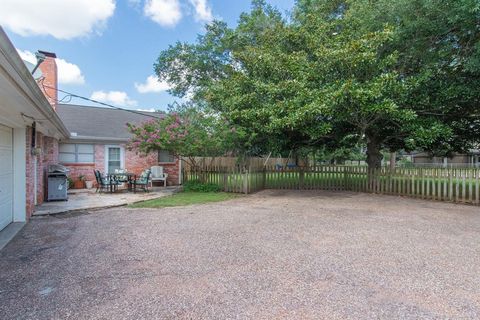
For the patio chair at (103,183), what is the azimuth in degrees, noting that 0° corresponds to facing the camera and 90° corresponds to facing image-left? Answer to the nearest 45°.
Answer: approximately 270°

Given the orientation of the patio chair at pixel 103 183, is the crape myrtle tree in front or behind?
in front

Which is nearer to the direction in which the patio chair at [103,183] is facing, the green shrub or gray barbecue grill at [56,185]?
the green shrub

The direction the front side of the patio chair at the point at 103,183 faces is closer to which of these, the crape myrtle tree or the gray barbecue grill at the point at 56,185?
the crape myrtle tree

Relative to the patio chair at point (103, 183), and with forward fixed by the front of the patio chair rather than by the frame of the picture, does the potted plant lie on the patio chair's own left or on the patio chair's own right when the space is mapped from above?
on the patio chair's own left

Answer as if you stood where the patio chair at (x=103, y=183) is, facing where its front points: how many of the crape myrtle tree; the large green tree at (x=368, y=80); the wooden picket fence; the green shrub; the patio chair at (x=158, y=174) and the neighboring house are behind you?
0

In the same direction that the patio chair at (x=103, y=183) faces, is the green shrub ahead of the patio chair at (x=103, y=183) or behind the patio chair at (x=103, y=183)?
ahead

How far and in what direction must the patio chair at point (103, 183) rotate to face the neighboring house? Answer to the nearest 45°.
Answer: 0° — it already faces it

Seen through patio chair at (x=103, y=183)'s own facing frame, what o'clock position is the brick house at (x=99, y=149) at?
The brick house is roughly at 9 o'clock from the patio chair.
